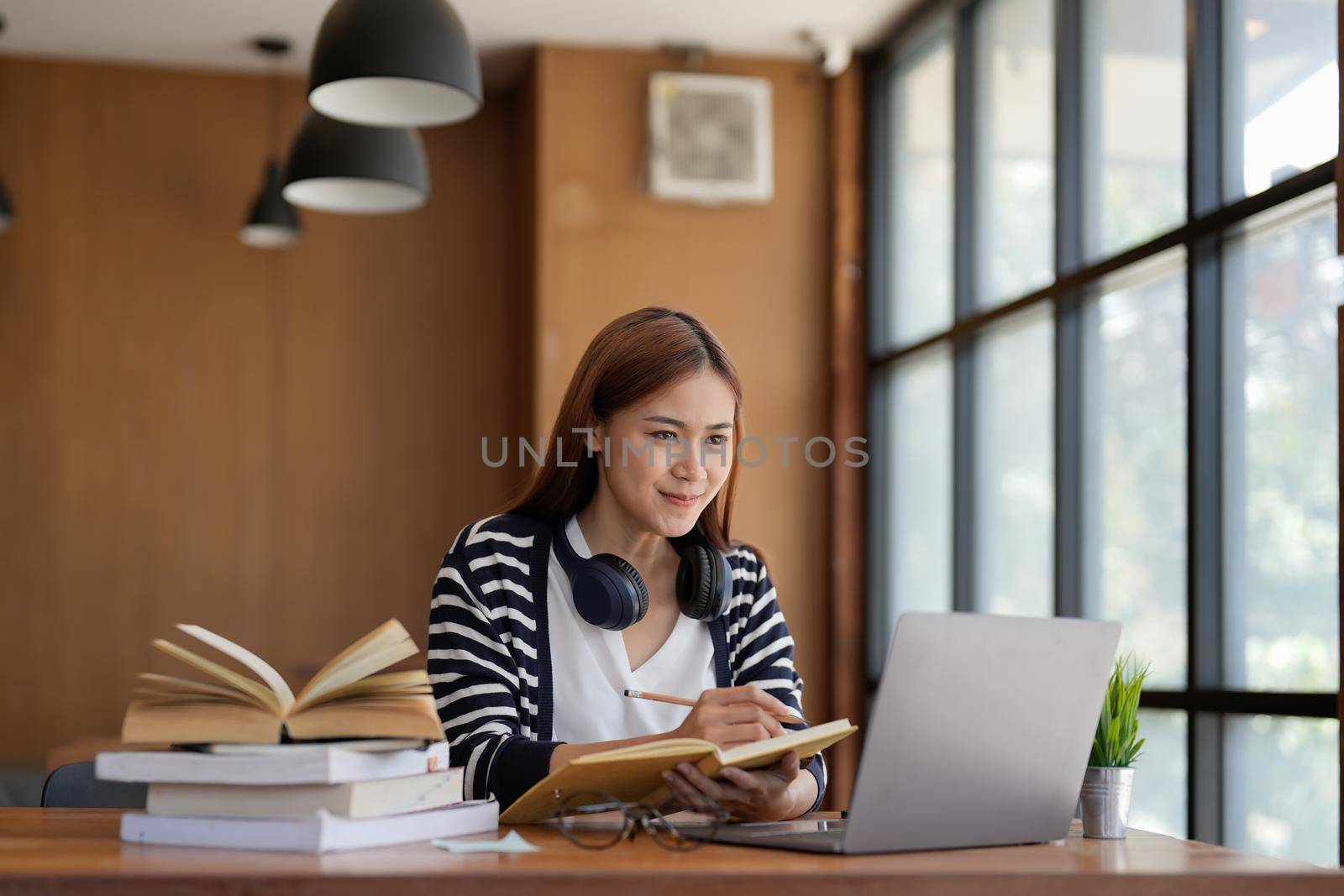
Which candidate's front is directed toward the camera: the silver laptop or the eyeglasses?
the eyeglasses

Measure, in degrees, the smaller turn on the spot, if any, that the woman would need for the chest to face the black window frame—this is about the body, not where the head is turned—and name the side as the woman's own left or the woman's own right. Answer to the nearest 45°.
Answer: approximately 90° to the woman's own left

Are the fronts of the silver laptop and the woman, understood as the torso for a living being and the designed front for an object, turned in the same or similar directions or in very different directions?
very different directions

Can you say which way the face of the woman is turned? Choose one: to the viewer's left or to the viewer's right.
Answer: to the viewer's right

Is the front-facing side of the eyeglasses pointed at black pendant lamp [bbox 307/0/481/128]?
no

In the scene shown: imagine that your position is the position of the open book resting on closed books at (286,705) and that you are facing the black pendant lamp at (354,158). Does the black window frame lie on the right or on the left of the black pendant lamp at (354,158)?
right

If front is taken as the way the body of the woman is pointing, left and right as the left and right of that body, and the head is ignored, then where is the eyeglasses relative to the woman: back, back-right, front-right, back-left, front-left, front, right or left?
front-right

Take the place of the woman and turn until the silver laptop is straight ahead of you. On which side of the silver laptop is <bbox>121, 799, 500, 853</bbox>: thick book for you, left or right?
right

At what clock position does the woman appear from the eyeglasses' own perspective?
The woman is roughly at 6 o'clock from the eyeglasses.

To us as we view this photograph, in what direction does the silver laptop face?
facing away from the viewer and to the left of the viewer

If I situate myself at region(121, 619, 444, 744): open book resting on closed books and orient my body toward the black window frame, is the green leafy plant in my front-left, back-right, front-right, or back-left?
front-right

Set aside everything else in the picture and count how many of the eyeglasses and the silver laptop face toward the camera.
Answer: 1

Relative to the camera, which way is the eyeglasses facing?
toward the camera
